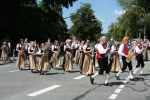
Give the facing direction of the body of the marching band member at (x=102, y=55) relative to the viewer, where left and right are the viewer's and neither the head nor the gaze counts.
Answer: facing to the right of the viewer

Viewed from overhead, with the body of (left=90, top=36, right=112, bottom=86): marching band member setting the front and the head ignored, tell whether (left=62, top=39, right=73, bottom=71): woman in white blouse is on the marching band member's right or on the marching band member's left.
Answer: on the marching band member's left

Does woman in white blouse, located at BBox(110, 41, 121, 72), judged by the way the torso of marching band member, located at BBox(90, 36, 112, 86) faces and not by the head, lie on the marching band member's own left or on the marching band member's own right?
on the marching band member's own left

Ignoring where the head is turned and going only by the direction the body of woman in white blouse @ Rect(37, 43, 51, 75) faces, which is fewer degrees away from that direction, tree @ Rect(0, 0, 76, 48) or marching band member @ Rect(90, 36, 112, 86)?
the marching band member

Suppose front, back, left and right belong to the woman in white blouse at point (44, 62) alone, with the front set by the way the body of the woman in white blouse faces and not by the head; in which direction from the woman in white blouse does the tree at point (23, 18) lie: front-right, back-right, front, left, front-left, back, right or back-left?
back-right
